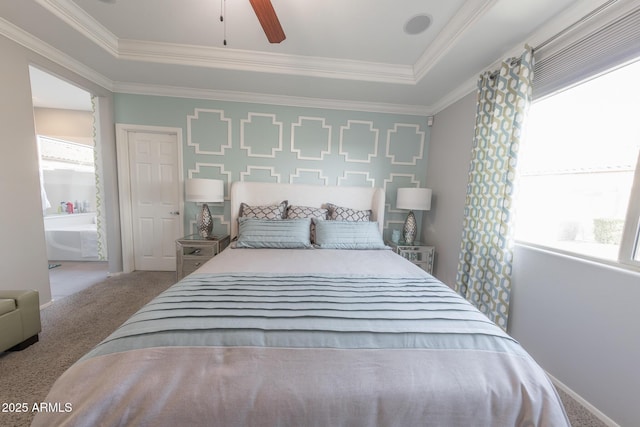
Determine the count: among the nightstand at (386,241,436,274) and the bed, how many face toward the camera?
2

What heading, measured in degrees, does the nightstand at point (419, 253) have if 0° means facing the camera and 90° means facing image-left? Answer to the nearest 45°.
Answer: approximately 0°

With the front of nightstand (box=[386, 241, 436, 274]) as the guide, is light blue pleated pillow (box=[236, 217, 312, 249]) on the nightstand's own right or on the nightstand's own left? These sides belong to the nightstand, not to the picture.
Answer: on the nightstand's own right

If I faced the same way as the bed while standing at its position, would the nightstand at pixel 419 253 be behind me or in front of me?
behind

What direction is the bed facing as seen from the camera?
toward the camera

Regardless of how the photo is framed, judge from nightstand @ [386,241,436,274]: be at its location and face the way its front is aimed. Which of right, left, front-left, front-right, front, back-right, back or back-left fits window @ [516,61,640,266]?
front-left

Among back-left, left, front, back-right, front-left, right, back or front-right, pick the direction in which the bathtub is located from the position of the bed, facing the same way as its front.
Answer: back-right

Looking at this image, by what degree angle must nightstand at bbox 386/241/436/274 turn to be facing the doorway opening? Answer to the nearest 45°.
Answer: approximately 90° to its right

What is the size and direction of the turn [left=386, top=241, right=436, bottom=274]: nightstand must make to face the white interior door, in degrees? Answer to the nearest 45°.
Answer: approximately 90° to its right
